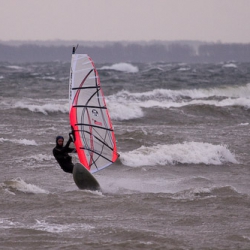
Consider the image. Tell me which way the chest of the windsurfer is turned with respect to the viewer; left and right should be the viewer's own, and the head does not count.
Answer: facing the viewer and to the right of the viewer
